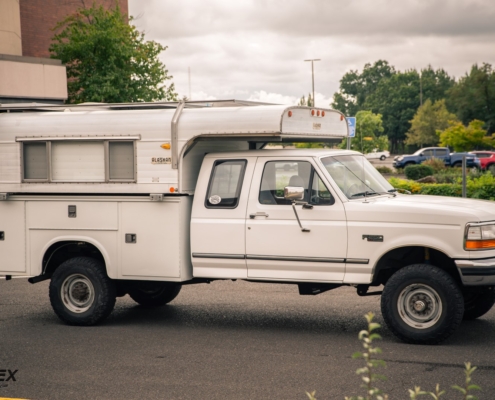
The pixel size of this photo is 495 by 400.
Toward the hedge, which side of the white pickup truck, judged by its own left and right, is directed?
left

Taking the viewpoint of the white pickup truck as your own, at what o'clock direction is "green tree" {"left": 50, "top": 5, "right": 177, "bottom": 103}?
The green tree is roughly at 7 o'clock from the white pickup truck.

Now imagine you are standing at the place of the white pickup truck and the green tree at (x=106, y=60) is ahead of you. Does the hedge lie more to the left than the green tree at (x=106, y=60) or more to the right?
right

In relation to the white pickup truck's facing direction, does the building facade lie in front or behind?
behind

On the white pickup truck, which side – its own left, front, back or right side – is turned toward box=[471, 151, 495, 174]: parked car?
left

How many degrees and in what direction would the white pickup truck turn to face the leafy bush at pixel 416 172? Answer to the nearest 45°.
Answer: approximately 135° to its left

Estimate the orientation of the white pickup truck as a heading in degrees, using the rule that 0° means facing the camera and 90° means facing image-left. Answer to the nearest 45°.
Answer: approximately 315°
